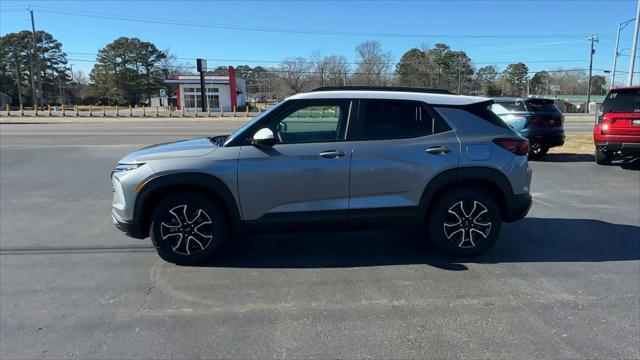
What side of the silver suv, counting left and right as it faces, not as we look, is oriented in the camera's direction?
left

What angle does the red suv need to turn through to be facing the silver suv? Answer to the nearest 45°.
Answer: approximately 180°

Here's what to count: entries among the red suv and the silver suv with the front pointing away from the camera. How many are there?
1

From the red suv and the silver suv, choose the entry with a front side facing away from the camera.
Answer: the red suv

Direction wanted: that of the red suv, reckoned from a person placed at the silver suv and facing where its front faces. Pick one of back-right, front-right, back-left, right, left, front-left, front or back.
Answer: back-right

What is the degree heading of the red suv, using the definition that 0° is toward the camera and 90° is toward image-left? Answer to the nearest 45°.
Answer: approximately 180°
